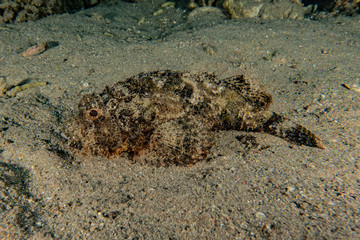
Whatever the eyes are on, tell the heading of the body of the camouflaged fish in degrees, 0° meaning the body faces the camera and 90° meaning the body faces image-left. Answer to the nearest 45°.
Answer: approximately 90°
